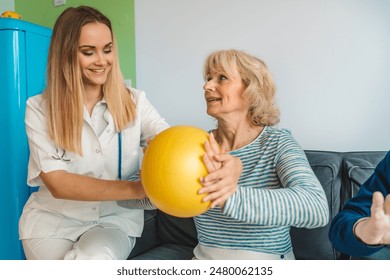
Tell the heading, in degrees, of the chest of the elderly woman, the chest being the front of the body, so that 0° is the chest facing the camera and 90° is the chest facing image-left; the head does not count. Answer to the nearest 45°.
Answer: approximately 45°

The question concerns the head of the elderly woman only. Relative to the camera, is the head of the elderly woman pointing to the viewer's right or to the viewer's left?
to the viewer's left

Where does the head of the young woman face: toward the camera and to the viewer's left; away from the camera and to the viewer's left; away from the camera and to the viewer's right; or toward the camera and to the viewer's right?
toward the camera and to the viewer's right

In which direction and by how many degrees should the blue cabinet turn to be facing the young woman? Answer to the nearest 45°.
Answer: approximately 45° to its left

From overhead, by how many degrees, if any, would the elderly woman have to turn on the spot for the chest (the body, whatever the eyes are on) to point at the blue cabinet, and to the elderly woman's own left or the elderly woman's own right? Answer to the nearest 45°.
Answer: approximately 90° to the elderly woman's own right

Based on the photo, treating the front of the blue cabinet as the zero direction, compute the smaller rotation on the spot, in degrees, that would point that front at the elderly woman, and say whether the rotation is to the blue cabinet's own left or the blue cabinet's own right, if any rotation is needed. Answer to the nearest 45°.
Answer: approximately 90° to the blue cabinet's own left
